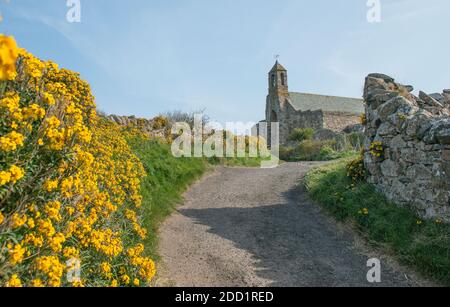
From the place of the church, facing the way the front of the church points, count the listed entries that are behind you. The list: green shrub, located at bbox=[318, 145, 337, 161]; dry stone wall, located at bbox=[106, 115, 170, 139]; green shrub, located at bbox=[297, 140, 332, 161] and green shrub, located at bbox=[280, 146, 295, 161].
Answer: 0

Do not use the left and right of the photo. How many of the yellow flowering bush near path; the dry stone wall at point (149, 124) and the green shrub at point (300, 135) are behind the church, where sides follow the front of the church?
0

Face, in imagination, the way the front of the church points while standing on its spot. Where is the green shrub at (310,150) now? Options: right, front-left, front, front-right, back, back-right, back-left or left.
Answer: front-left

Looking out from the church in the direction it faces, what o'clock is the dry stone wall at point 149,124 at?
The dry stone wall is roughly at 11 o'clock from the church.

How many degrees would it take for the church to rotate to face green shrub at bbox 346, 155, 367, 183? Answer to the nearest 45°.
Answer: approximately 45° to its left

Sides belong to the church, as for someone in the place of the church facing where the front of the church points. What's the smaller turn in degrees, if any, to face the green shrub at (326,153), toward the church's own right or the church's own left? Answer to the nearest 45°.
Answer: approximately 45° to the church's own left

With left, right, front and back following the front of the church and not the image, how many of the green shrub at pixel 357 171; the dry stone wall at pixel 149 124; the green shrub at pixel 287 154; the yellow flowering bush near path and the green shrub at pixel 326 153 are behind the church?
0

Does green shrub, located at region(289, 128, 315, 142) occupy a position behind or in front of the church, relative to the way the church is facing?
in front

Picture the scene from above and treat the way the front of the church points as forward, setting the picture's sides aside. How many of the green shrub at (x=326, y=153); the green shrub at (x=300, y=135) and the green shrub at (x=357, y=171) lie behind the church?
0

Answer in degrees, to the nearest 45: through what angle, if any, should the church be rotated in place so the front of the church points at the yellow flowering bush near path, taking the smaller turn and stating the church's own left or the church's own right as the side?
approximately 45° to the church's own left

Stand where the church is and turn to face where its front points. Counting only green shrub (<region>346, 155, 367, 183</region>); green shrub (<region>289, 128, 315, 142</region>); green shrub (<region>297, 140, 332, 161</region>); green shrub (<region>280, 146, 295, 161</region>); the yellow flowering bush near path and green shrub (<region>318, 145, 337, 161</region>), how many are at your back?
0

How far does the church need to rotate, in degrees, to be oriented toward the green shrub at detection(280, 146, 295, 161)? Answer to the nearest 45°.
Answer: approximately 45° to its left

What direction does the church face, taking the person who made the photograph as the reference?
facing the viewer and to the left of the viewer
